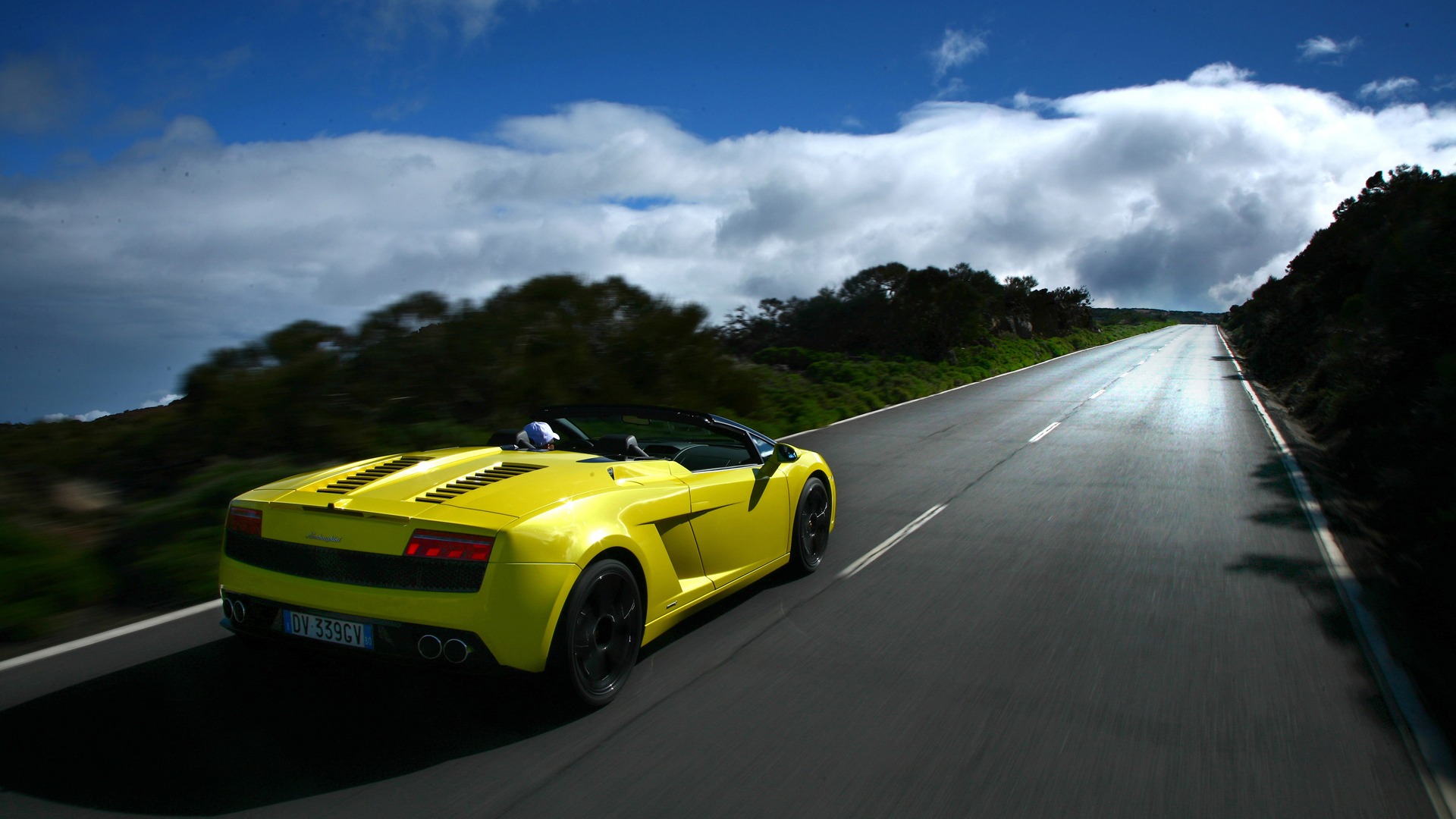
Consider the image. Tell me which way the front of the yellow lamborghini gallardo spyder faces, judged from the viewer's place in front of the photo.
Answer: facing away from the viewer and to the right of the viewer

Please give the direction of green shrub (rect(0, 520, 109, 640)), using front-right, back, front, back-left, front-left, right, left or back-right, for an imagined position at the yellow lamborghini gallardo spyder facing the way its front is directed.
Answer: left
